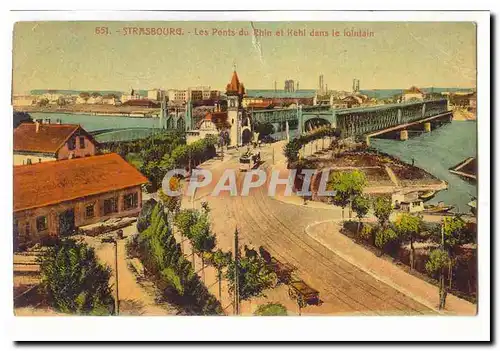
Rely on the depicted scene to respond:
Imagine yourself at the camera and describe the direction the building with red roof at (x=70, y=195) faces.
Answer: facing the viewer and to the right of the viewer
